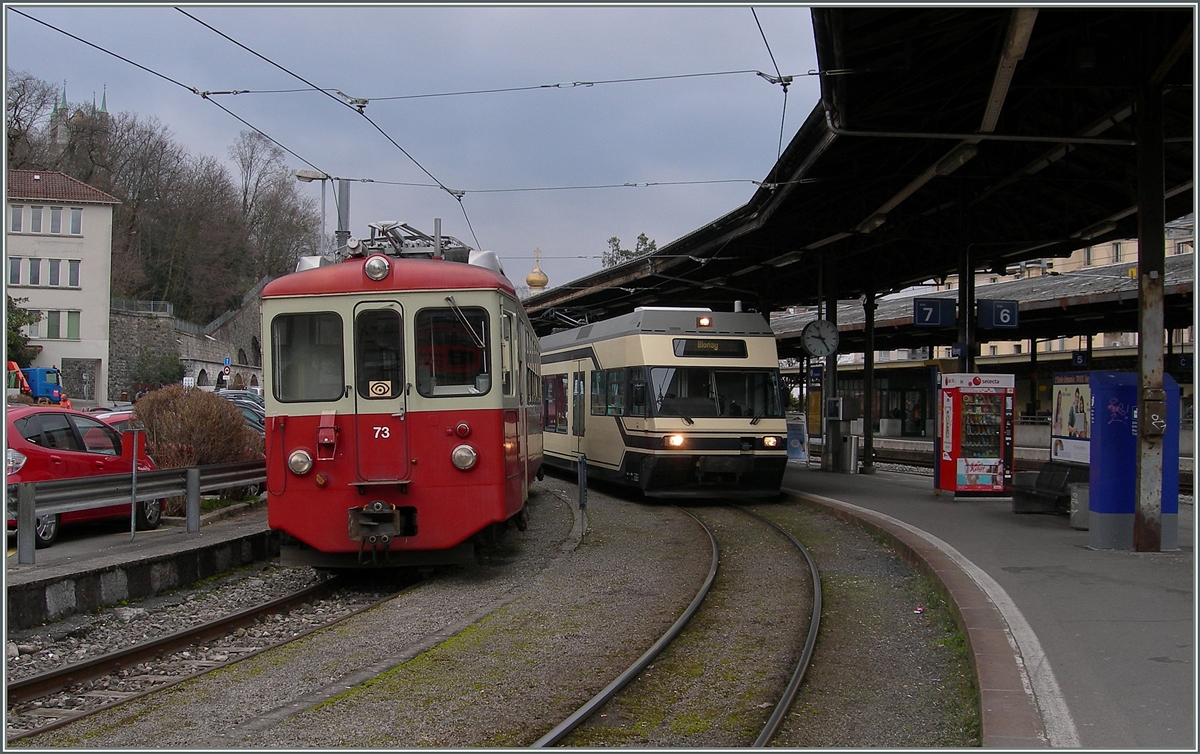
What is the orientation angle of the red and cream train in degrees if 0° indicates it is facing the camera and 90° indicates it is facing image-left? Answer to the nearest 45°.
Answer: approximately 0°

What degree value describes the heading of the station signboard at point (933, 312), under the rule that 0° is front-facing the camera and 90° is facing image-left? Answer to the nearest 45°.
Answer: approximately 0°

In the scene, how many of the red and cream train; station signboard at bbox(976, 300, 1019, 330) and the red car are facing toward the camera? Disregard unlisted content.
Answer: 2

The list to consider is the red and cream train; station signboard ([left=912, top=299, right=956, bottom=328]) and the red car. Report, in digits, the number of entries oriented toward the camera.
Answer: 2

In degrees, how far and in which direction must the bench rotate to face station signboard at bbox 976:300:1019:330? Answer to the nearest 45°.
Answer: approximately 135° to its right

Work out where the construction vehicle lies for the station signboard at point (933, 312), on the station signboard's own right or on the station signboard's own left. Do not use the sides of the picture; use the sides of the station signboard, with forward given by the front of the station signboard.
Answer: on the station signboard's own right

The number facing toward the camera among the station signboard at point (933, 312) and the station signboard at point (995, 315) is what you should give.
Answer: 2

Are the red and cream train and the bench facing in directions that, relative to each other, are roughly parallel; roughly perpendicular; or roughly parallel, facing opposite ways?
roughly perpendicular

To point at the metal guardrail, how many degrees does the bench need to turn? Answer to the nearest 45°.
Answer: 0° — it already faces it

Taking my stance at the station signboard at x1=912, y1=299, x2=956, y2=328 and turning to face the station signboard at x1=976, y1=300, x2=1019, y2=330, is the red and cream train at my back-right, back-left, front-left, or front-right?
back-right

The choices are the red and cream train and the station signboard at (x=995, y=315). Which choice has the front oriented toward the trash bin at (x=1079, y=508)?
the station signboard

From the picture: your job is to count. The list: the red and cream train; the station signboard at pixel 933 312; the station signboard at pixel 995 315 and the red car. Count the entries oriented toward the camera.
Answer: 3

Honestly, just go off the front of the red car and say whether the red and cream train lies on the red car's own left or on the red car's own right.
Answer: on the red car's own right

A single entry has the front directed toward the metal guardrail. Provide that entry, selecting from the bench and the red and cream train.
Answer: the bench
